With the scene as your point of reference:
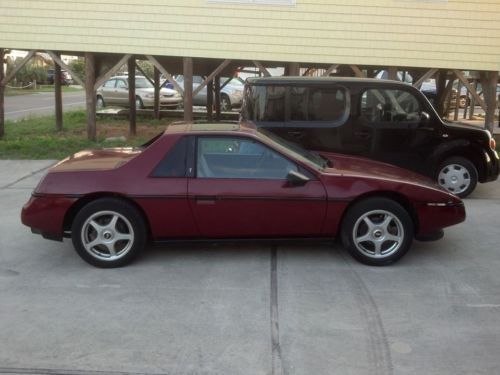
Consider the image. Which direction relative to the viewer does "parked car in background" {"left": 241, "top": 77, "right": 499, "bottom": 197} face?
to the viewer's right

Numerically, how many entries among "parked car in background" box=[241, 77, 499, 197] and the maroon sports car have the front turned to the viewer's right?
2

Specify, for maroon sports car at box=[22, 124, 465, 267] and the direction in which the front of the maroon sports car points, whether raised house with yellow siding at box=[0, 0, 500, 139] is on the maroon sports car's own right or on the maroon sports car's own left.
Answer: on the maroon sports car's own left

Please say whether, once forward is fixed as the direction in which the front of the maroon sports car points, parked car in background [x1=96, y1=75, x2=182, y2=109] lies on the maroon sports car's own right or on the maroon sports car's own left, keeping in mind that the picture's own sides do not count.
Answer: on the maroon sports car's own left

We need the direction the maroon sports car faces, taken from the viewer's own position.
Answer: facing to the right of the viewer

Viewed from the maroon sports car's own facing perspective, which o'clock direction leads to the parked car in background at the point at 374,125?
The parked car in background is roughly at 10 o'clock from the maroon sports car.

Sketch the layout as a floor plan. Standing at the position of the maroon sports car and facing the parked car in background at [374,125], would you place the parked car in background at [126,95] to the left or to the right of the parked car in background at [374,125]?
left

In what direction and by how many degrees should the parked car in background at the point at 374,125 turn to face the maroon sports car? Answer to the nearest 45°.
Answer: approximately 135° to its right
